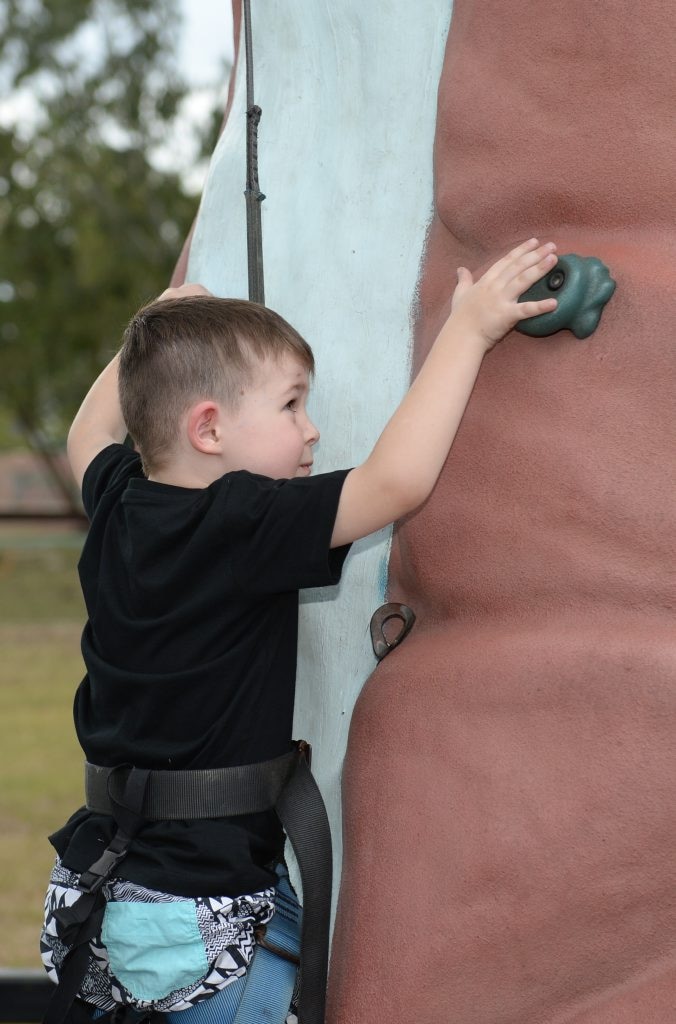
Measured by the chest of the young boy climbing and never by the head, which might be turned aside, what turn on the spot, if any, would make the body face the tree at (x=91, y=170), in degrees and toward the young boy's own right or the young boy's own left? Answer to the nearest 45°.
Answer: approximately 45° to the young boy's own left

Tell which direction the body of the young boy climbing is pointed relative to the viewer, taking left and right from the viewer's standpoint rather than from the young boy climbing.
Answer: facing away from the viewer and to the right of the viewer

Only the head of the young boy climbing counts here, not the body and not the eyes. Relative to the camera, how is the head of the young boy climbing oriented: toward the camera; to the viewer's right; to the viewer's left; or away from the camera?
to the viewer's right
